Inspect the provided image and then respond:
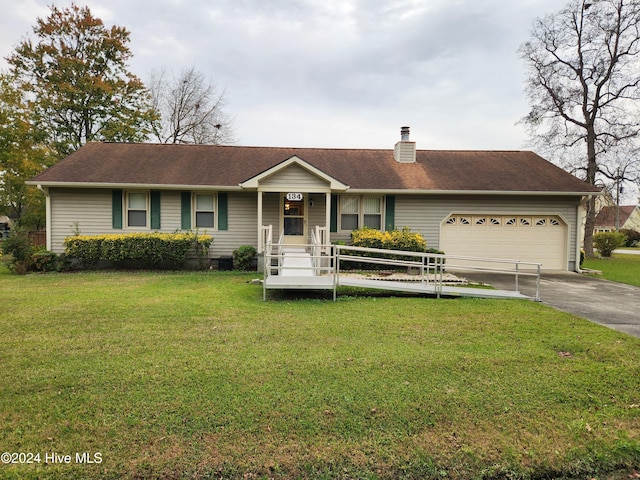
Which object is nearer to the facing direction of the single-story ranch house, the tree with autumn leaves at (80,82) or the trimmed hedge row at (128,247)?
the trimmed hedge row

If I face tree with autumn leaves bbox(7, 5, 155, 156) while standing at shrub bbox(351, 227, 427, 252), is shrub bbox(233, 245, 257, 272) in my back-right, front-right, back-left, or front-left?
front-left

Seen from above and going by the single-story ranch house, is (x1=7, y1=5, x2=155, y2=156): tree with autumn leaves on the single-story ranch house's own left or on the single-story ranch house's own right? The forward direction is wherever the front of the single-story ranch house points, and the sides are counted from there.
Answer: on the single-story ranch house's own right

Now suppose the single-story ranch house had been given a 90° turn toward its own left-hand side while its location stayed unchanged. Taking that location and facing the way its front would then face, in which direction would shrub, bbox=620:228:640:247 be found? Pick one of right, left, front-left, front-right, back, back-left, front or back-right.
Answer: front-left

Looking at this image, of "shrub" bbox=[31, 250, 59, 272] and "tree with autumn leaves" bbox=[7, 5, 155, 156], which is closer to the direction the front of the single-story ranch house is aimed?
the shrub

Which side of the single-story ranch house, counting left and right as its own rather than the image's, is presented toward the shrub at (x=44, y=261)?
right

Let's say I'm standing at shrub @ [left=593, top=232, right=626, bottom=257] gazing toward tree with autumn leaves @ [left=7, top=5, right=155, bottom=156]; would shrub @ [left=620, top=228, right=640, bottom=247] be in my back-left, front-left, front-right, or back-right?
back-right

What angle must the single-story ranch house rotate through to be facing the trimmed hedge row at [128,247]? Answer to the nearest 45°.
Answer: approximately 90° to its right

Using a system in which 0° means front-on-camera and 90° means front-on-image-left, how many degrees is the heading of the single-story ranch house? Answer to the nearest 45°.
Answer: approximately 0°
